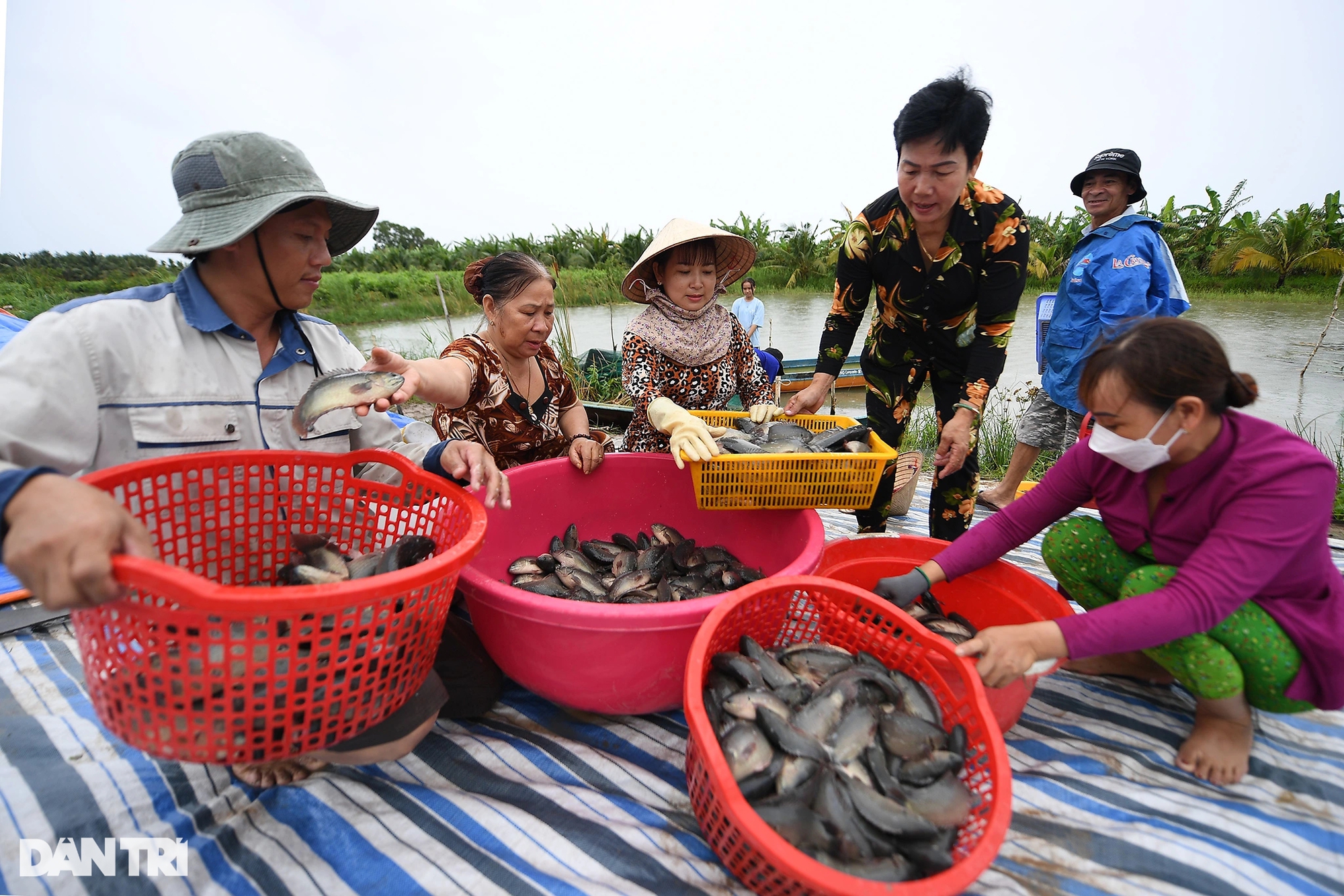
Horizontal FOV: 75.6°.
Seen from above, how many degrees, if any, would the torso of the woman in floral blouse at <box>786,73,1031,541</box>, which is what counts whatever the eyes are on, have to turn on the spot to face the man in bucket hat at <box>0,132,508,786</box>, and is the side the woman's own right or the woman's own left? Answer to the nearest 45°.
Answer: approximately 45° to the woman's own right

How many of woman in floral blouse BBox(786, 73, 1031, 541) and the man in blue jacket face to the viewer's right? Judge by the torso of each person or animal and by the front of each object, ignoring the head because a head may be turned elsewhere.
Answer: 0

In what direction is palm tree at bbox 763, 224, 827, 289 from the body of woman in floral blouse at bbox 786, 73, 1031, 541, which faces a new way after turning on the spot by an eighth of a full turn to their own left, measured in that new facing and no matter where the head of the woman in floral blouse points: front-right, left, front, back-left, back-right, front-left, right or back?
back-left

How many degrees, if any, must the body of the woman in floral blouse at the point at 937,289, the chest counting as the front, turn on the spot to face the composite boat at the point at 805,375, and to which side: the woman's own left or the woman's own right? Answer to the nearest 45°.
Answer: approximately 180°

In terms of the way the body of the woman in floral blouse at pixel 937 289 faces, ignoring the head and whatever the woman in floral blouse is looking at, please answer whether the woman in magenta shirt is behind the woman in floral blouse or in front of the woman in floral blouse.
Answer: in front

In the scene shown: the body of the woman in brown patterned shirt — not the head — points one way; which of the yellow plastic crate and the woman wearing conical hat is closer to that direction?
the yellow plastic crate

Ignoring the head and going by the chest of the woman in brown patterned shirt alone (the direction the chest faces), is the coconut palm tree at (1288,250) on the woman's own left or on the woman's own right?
on the woman's own left

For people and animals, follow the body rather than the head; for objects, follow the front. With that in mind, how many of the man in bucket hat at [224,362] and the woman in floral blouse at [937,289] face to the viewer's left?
0
